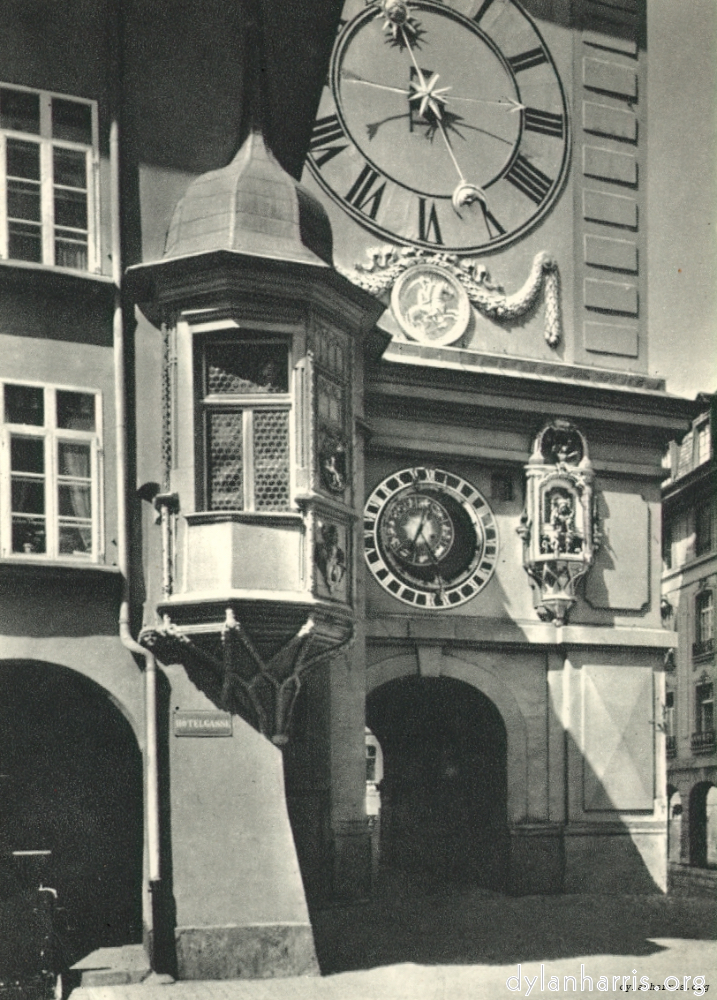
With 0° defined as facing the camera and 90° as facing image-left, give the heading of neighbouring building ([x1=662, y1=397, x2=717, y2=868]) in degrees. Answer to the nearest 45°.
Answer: approximately 45°

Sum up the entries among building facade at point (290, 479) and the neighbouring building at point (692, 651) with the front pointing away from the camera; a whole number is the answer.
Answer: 0

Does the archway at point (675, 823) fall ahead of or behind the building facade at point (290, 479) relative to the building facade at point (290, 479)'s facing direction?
behind

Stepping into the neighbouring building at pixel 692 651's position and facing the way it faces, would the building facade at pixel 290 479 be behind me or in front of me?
in front
